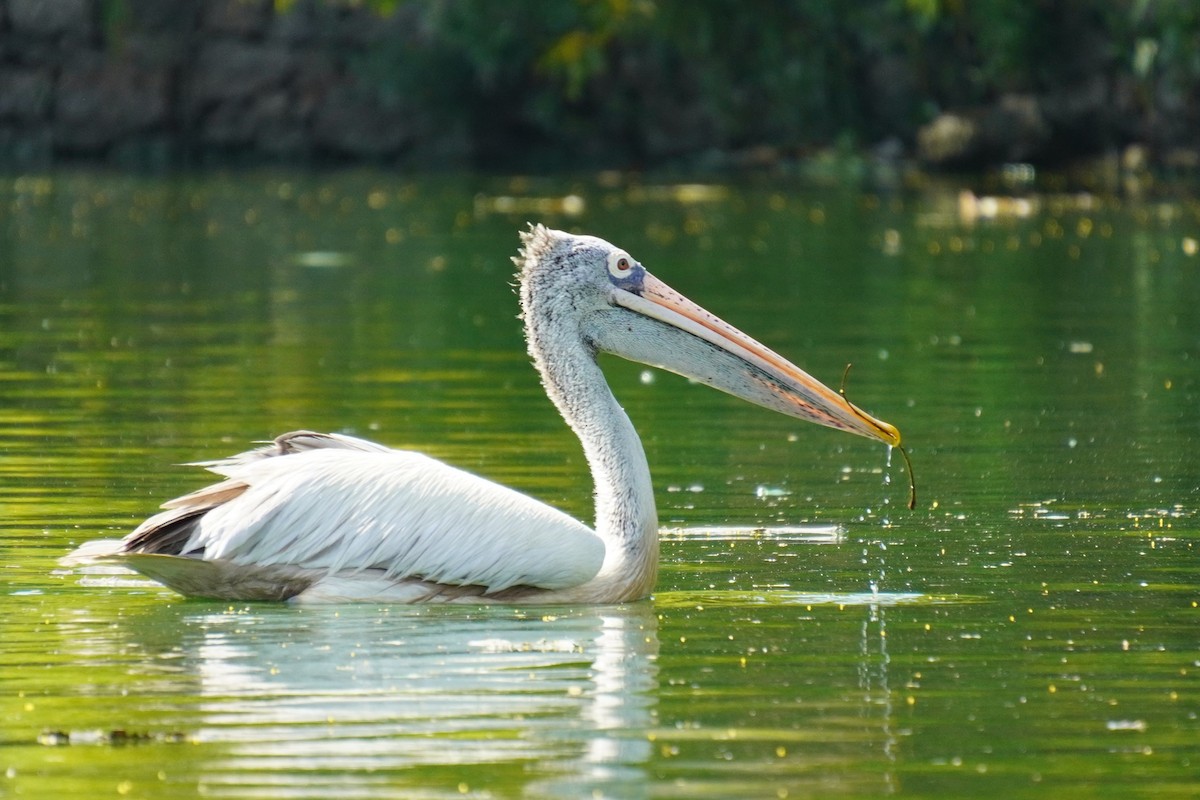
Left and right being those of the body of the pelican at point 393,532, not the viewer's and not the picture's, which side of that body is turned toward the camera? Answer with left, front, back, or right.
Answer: right
